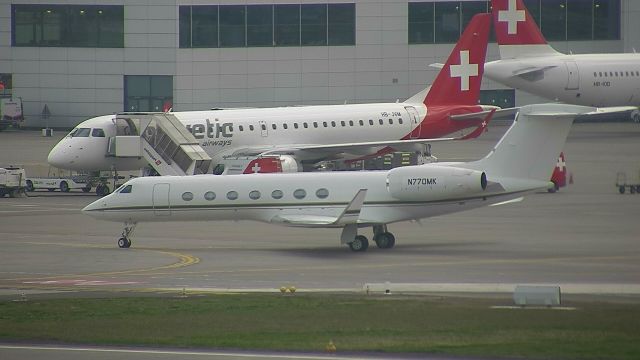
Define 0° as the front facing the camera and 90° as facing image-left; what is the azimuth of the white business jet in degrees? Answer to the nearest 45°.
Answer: approximately 90°
